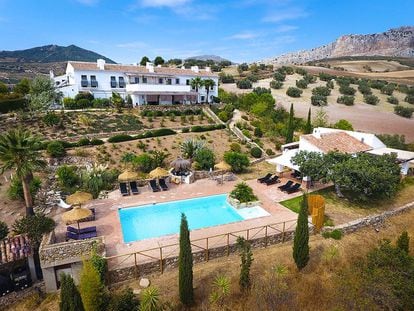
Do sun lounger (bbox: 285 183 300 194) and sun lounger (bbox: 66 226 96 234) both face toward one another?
yes

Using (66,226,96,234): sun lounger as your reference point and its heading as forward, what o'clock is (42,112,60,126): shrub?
The shrub is roughly at 9 o'clock from the sun lounger.

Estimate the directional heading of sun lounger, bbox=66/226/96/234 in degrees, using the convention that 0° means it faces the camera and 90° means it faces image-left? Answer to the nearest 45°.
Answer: approximately 270°

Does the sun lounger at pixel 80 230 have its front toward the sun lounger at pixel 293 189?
yes

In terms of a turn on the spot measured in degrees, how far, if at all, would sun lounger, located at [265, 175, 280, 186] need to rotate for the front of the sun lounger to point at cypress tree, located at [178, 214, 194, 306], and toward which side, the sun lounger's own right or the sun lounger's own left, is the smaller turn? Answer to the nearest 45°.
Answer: approximately 45° to the sun lounger's own left

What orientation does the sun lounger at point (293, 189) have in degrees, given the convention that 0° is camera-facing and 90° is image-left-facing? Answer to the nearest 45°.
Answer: approximately 45°

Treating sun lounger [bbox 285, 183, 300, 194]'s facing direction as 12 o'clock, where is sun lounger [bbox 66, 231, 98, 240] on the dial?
sun lounger [bbox 66, 231, 98, 240] is roughly at 12 o'clock from sun lounger [bbox 285, 183, 300, 194].

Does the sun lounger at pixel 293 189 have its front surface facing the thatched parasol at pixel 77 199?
yes

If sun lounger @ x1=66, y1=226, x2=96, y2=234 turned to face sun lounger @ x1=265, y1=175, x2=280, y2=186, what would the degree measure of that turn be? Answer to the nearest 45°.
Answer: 0° — it already faces it

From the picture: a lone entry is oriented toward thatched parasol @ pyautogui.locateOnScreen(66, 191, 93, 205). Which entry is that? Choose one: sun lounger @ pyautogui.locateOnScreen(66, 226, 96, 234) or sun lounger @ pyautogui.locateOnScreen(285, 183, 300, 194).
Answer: sun lounger @ pyautogui.locateOnScreen(285, 183, 300, 194)

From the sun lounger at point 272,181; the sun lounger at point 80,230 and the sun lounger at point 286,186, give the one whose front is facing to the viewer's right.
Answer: the sun lounger at point 80,230

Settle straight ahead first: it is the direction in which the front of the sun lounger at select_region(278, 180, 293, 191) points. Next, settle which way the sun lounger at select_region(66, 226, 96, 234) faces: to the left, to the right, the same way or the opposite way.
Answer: the opposite way
